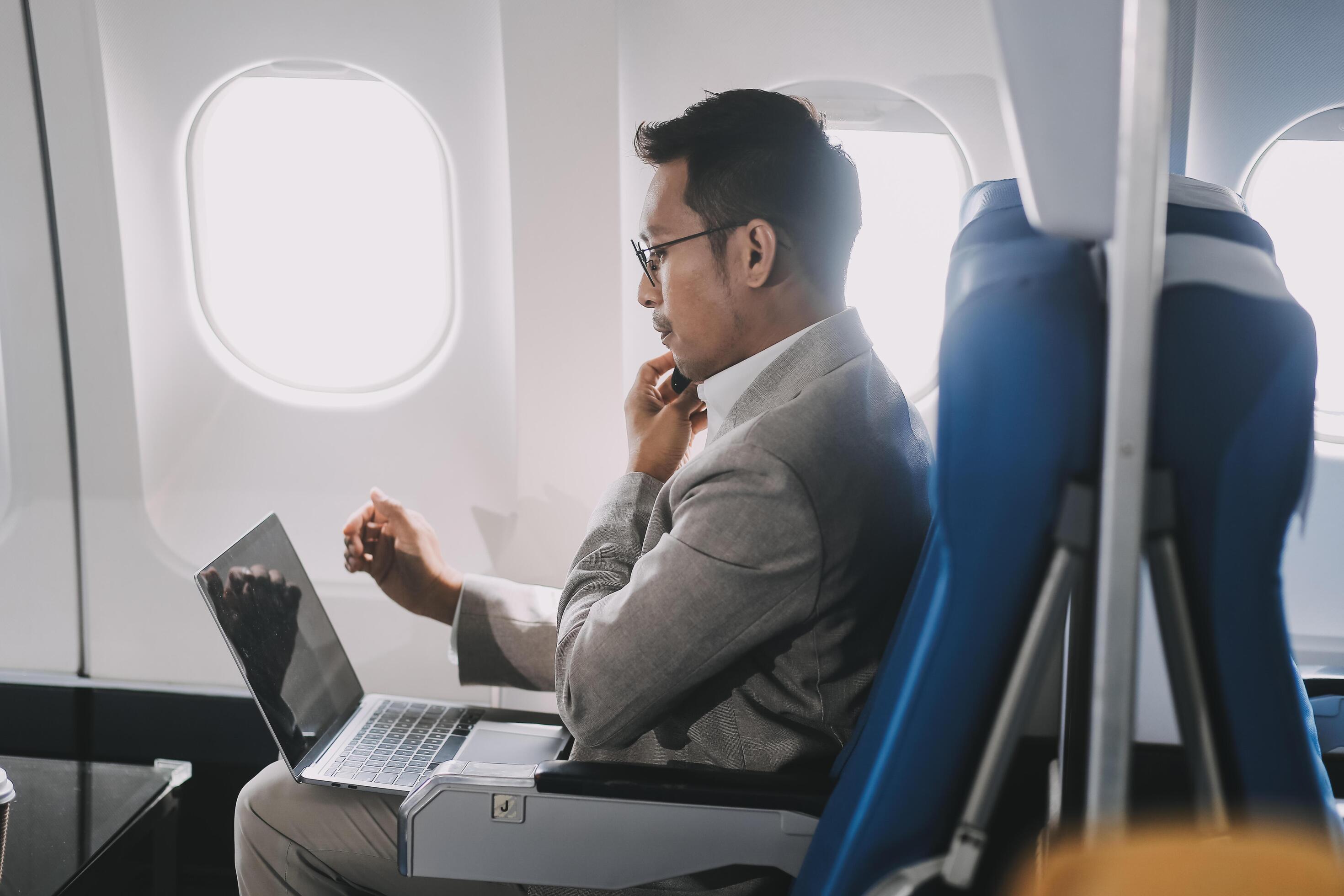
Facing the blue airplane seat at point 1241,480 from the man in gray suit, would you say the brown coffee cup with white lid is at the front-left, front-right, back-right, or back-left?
back-right

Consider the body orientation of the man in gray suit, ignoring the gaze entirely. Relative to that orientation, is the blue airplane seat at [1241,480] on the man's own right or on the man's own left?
on the man's own left

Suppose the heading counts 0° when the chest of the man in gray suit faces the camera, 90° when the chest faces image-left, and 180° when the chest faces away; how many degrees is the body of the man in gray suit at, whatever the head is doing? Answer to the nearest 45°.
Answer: approximately 90°

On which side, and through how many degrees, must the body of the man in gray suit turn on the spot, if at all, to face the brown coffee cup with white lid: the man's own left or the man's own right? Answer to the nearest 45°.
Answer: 0° — they already face it
